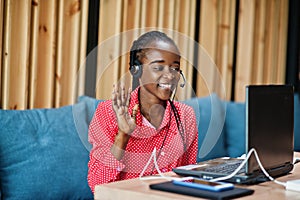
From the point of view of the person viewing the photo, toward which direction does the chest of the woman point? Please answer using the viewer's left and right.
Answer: facing the viewer and to the right of the viewer

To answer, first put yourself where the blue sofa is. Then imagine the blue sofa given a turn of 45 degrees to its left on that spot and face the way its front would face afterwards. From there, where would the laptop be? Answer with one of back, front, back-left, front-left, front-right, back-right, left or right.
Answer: front

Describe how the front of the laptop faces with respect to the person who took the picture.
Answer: facing away from the viewer and to the left of the viewer

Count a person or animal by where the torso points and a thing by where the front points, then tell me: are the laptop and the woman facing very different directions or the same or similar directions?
very different directions

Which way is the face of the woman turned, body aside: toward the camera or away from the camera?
toward the camera

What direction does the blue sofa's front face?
toward the camera

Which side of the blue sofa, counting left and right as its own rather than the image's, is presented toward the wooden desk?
front
